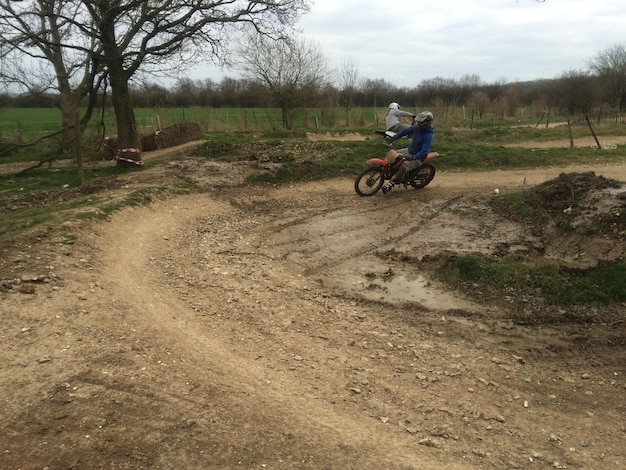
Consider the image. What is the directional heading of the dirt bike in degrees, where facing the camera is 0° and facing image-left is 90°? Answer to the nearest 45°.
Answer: approximately 45°

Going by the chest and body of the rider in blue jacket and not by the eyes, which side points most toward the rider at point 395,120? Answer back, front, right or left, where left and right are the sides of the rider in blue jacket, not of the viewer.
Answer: right
